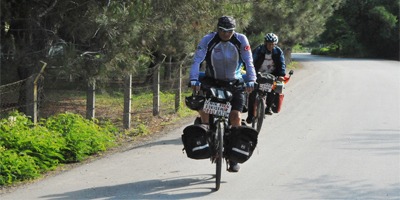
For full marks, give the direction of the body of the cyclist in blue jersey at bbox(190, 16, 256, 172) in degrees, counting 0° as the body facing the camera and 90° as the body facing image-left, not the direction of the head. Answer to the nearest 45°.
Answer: approximately 0°

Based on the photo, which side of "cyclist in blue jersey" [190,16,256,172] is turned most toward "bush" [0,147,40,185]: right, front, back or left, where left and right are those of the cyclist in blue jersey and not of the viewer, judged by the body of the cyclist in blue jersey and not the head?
right

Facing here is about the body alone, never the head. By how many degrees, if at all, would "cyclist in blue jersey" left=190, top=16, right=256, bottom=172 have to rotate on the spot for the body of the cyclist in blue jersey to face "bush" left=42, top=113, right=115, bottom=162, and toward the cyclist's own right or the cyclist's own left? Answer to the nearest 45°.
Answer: approximately 135° to the cyclist's own right

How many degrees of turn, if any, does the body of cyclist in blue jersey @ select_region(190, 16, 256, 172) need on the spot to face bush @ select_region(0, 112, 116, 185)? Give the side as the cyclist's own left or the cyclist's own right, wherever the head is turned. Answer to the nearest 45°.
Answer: approximately 135° to the cyclist's own right

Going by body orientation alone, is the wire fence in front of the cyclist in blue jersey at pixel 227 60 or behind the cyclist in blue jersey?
behind

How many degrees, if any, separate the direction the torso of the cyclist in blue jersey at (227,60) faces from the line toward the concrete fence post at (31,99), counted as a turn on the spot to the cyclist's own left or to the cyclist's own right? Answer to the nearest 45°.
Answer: approximately 135° to the cyclist's own right

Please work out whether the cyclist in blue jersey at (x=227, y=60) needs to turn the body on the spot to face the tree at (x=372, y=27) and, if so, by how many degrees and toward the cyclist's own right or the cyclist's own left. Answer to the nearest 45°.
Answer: approximately 180°

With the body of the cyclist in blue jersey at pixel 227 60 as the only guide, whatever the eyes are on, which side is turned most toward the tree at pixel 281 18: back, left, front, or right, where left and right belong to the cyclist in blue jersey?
back

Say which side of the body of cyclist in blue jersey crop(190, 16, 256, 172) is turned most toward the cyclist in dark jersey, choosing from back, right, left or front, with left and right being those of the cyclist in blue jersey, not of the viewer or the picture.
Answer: back
